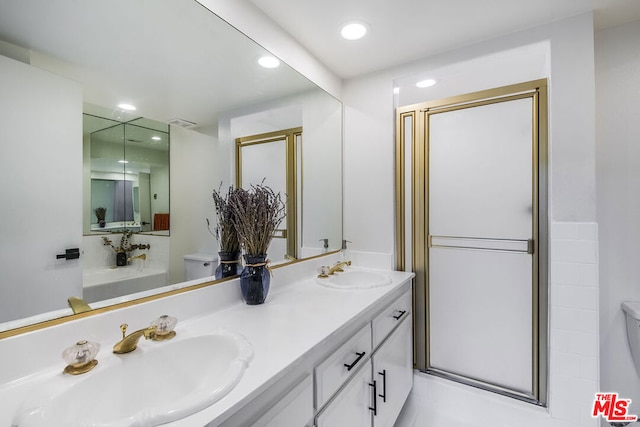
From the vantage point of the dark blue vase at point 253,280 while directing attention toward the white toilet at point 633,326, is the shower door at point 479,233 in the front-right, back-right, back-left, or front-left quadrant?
front-left

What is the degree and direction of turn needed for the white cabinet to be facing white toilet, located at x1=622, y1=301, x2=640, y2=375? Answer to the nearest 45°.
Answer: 0° — it already faces it

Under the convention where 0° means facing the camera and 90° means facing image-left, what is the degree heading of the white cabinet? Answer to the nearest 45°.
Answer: approximately 270°
